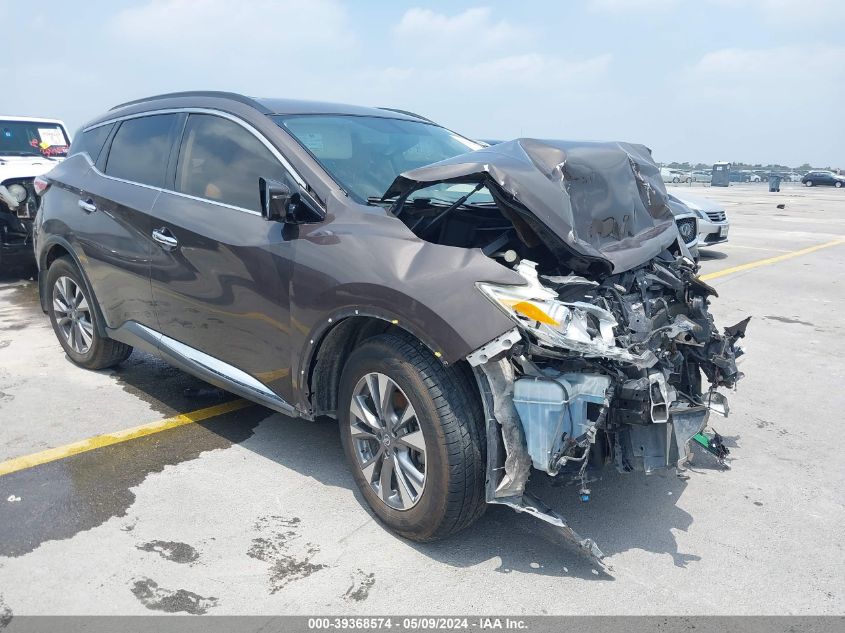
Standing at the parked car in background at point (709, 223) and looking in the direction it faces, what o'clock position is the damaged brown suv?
The damaged brown suv is roughly at 2 o'clock from the parked car in background.

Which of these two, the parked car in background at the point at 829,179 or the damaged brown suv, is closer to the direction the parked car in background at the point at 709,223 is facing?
the damaged brown suv

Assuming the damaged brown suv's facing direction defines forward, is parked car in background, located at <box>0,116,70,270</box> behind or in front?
behind

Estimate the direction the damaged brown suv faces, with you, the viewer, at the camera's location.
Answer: facing the viewer and to the right of the viewer

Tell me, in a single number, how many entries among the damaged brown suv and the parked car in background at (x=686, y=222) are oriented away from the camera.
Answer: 0

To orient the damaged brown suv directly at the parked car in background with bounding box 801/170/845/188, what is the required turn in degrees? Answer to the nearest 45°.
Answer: approximately 90° to its left

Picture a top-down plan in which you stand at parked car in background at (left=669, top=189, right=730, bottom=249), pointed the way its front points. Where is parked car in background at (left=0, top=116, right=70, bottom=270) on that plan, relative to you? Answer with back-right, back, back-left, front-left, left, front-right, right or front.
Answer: right

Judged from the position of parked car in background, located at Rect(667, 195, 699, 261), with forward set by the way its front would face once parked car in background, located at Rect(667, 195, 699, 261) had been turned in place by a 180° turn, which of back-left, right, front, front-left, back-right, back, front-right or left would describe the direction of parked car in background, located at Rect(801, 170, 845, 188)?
front-right

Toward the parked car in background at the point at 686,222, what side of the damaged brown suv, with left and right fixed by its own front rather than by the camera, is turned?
left

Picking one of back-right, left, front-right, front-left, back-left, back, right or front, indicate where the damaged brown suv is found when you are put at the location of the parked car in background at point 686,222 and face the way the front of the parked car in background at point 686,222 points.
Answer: front-right
